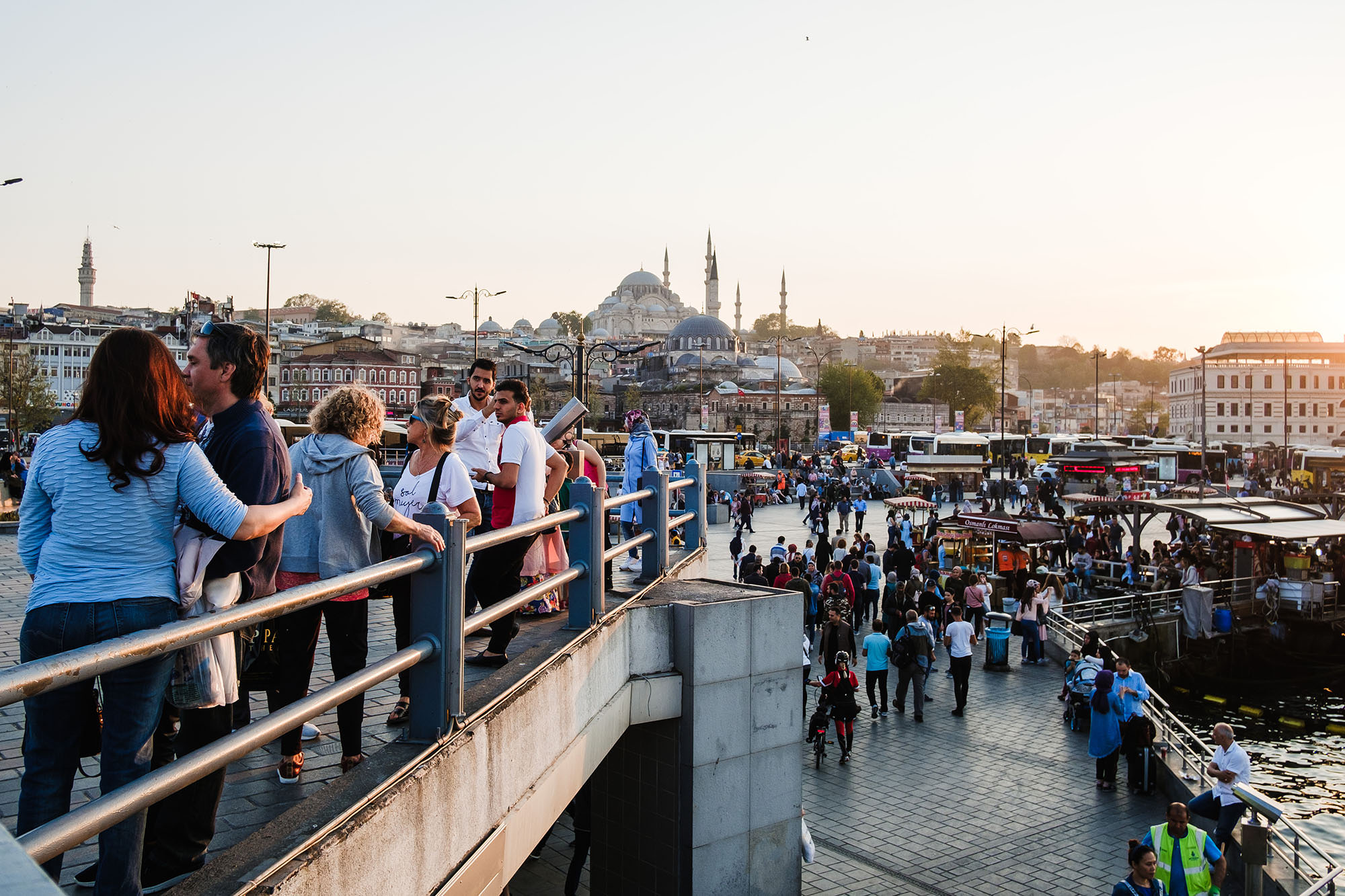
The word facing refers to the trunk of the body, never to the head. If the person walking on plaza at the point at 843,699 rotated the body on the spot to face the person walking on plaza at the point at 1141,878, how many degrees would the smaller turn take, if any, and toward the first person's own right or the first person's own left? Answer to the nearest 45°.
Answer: approximately 180°

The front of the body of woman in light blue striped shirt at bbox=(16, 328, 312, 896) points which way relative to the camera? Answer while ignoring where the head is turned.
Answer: away from the camera

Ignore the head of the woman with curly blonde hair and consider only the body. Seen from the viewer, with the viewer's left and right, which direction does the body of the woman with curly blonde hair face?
facing away from the viewer and to the right of the viewer
